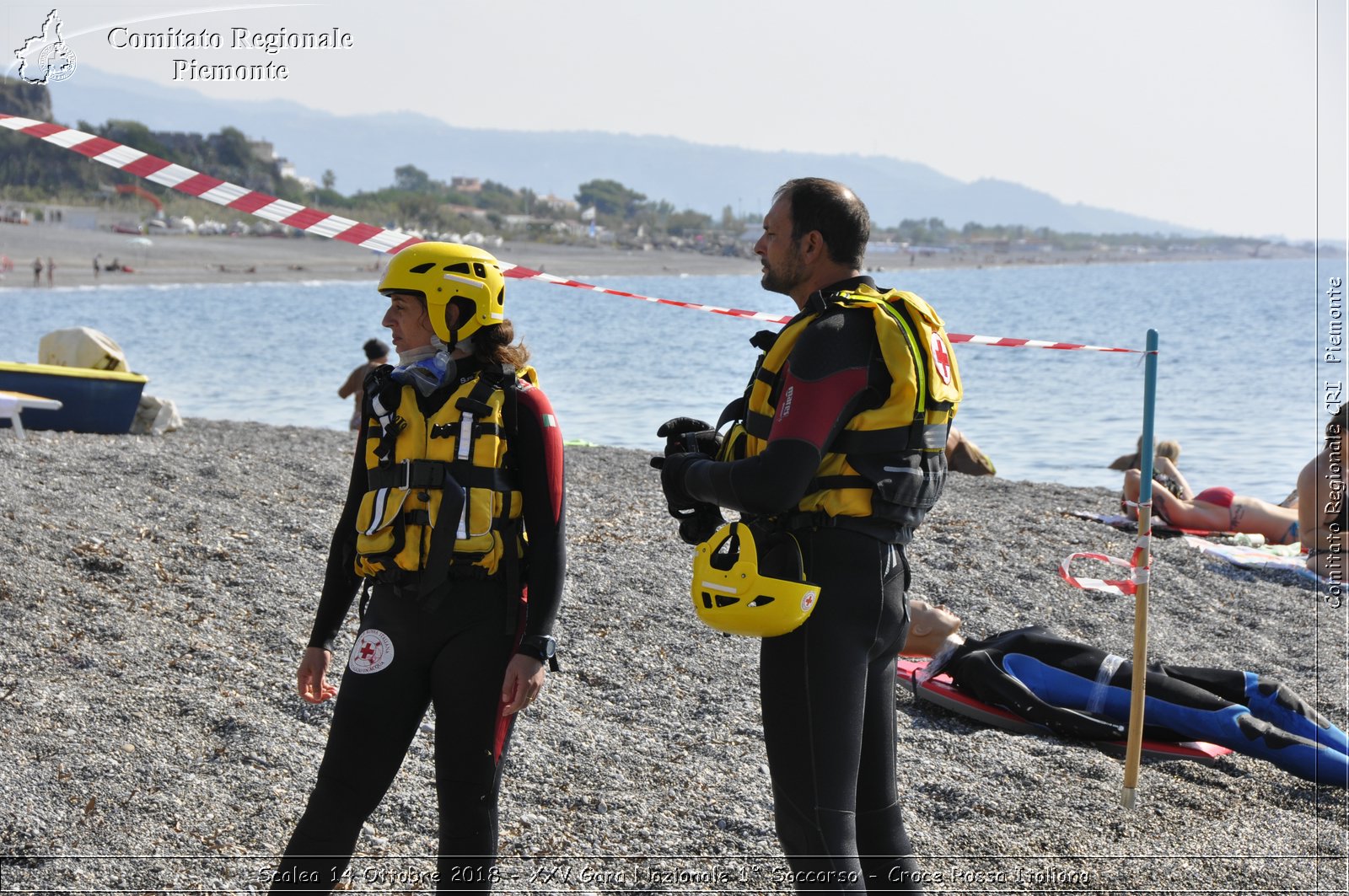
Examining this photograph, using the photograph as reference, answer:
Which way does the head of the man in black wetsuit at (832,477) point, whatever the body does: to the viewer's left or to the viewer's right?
to the viewer's left

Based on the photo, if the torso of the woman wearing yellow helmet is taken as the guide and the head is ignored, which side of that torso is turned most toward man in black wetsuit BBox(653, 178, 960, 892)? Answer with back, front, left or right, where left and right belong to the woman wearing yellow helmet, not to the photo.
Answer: left

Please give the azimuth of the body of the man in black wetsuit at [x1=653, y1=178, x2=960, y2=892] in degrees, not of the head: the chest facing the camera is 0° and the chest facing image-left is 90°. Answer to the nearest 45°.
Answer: approximately 90°

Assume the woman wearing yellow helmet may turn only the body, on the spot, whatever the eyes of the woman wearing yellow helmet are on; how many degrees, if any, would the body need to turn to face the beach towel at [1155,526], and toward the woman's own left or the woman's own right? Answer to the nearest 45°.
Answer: approximately 180°

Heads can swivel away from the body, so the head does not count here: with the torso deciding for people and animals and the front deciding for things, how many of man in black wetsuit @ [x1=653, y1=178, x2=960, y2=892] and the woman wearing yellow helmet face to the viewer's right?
0

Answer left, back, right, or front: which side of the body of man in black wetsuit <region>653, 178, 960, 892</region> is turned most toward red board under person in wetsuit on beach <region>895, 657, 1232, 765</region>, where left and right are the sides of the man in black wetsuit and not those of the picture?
right

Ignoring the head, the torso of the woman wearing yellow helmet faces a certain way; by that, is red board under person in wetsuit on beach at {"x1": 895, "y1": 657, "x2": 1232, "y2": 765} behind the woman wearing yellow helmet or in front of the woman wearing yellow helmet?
behind

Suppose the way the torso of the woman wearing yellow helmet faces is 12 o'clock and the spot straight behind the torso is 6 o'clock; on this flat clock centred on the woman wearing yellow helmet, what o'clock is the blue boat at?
The blue boat is roughly at 4 o'clock from the woman wearing yellow helmet.

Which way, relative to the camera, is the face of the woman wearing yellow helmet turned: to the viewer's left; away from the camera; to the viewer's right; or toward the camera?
to the viewer's left

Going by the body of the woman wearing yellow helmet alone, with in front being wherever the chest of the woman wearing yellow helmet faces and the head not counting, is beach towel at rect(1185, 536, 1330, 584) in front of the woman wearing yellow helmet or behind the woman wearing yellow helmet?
behind
